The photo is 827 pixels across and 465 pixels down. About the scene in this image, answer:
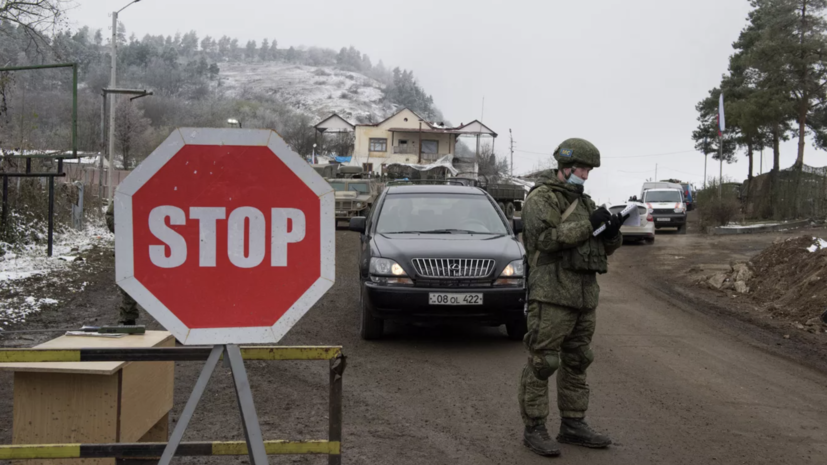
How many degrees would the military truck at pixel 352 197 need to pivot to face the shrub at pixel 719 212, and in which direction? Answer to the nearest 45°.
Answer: approximately 90° to its left

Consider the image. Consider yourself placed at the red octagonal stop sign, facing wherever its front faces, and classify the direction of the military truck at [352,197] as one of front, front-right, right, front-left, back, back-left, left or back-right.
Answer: back

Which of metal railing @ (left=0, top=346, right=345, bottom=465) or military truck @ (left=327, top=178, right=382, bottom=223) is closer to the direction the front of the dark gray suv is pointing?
the metal railing

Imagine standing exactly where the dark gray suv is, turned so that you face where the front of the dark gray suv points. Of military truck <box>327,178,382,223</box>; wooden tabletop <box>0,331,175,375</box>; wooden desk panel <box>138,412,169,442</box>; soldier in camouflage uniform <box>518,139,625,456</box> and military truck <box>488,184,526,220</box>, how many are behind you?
2

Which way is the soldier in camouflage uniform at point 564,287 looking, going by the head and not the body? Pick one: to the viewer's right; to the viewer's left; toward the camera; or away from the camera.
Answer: to the viewer's right

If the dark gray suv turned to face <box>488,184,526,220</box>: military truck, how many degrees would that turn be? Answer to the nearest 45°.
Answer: approximately 180°

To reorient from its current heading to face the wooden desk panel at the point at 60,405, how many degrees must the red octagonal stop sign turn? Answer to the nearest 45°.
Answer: approximately 135° to its right
